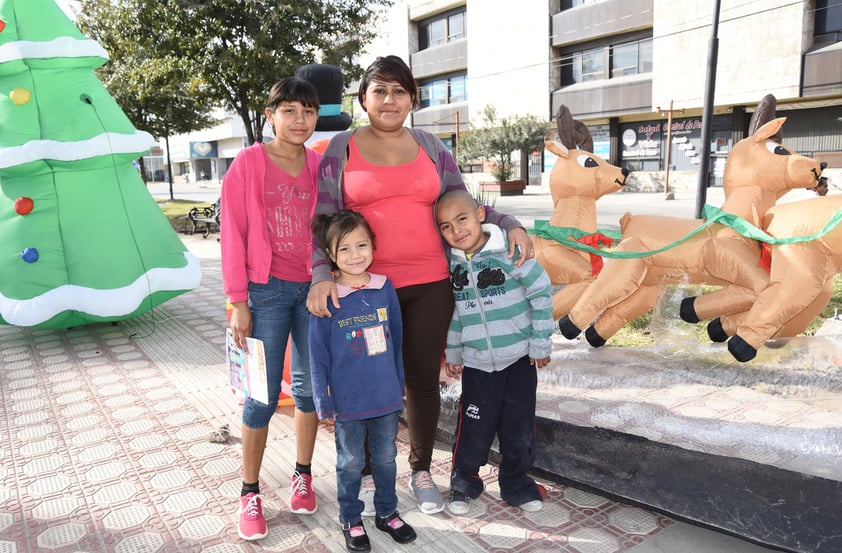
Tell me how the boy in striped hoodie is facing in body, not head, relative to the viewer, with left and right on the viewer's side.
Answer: facing the viewer

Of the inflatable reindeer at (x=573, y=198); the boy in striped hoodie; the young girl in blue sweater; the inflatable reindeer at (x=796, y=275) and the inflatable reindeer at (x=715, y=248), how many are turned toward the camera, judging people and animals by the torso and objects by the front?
2

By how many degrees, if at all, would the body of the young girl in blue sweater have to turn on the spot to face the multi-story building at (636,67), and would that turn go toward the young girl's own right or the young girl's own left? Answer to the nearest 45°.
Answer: approximately 135° to the young girl's own left

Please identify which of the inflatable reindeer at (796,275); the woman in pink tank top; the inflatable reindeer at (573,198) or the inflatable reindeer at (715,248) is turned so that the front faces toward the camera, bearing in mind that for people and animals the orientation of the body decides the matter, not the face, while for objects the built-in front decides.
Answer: the woman in pink tank top

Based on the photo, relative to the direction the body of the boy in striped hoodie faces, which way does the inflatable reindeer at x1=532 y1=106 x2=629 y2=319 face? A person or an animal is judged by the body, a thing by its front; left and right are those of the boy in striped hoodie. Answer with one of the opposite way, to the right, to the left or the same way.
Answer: to the left

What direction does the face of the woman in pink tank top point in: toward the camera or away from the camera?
toward the camera

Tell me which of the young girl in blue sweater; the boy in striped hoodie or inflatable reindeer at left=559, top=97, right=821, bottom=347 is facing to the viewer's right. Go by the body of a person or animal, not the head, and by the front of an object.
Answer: the inflatable reindeer

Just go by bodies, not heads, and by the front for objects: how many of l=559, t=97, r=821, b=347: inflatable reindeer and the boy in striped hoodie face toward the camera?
1

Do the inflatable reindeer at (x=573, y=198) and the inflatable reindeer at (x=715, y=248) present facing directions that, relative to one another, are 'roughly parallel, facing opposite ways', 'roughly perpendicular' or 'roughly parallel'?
roughly parallel

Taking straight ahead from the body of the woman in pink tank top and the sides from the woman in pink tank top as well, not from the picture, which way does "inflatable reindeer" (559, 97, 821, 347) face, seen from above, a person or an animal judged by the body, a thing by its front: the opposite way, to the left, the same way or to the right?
to the left

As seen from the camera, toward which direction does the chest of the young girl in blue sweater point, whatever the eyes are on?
toward the camera

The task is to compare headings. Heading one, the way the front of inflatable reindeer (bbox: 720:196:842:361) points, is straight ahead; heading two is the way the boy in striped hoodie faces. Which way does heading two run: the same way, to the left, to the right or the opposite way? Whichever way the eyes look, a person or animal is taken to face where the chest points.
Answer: to the right

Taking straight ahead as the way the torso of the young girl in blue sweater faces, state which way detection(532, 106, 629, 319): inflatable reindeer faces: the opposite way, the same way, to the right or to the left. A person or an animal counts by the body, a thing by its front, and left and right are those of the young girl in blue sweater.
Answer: to the left

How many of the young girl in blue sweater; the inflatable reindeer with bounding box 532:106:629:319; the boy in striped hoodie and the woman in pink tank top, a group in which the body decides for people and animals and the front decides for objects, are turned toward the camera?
3

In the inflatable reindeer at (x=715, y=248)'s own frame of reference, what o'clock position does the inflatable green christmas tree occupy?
The inflatable green christmas tree is roughly at 6 o'clock from the inflatable reindeer.

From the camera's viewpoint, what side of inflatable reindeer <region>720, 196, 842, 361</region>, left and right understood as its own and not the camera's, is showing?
right

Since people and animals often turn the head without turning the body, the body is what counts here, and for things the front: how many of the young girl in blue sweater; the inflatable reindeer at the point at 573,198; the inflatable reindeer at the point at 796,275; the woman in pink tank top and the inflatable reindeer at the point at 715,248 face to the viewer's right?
3

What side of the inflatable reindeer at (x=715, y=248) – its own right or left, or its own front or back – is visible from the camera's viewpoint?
right

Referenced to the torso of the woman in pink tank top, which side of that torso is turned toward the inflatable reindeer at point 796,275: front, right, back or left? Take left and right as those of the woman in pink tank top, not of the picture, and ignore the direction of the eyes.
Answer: left

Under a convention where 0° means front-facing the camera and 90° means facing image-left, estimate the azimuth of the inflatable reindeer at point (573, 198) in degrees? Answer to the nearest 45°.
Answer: approximately 270°
